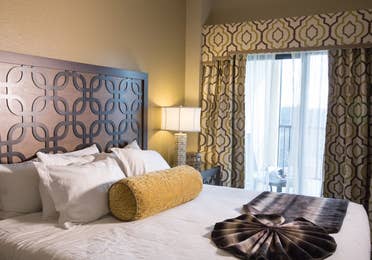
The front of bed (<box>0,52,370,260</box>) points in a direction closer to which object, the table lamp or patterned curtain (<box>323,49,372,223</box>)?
the patterned curtain

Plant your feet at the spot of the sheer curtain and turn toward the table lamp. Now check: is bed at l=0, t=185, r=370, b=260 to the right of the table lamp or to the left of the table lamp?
left

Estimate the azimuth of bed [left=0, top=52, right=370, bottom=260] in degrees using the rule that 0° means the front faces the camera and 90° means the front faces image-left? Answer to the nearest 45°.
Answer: approximately 315°

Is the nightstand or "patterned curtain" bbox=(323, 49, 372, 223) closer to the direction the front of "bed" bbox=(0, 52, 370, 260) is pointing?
the patterned curtain

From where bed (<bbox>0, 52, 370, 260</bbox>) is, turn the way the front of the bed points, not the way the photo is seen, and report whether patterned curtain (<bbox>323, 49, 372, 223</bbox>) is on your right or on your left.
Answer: on your left

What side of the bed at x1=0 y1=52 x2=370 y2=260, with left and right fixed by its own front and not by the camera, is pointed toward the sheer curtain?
left

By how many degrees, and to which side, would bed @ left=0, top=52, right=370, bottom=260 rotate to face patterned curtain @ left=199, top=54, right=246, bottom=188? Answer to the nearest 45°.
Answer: approximately 90° to its left

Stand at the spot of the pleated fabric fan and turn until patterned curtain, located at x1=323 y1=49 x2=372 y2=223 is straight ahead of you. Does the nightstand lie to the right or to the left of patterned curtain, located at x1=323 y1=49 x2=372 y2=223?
left
